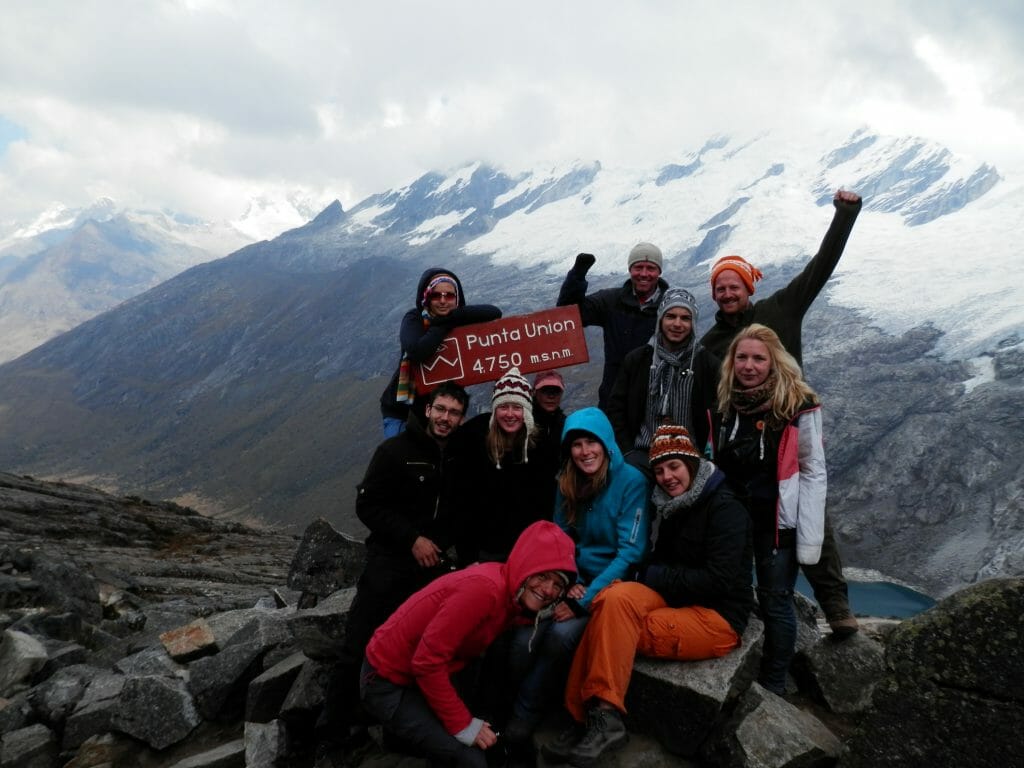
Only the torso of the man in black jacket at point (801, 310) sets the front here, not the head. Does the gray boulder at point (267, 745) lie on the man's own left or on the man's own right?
on the man's own right

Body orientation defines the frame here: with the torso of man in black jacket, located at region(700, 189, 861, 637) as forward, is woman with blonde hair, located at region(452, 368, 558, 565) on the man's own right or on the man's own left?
on the man's own right

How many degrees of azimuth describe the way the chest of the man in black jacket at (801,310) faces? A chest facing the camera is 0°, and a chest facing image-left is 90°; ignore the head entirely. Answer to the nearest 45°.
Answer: approximately 0°

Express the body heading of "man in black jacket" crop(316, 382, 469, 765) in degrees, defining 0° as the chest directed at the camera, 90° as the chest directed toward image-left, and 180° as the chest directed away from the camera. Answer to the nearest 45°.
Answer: approximately 315°

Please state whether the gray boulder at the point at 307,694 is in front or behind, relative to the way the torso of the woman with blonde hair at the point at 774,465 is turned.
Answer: in front

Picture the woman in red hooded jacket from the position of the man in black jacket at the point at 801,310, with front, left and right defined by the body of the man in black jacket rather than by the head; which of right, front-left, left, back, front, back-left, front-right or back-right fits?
front-right

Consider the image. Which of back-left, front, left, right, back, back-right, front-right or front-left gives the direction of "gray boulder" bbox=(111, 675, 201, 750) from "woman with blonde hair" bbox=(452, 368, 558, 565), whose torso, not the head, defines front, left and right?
right

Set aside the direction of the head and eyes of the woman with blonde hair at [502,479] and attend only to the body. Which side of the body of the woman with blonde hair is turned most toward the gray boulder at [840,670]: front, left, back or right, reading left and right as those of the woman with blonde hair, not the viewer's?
left

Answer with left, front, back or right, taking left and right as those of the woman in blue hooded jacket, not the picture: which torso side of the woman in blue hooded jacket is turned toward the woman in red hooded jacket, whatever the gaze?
front

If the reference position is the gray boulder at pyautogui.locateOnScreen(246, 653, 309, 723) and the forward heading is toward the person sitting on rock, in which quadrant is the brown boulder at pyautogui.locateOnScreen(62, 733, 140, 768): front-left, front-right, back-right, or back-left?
back-right

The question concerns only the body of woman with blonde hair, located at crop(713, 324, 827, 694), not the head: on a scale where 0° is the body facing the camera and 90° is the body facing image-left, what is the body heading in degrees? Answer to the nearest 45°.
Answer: approximately 45°
